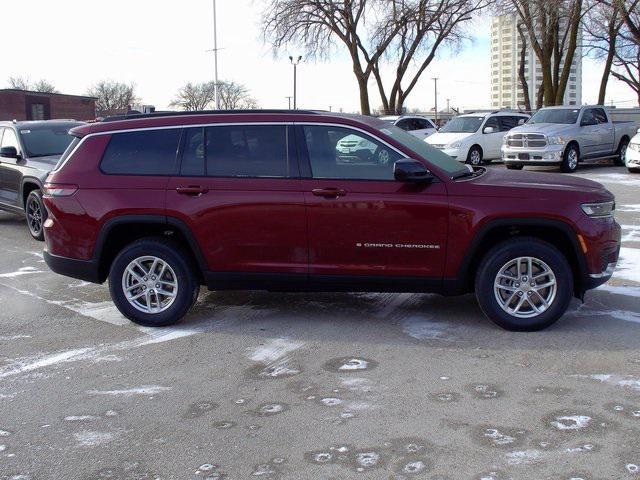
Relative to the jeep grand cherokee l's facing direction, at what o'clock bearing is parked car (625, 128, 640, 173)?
The parked car is roughly at 10 o'clock from the jeep grand cherokee l.

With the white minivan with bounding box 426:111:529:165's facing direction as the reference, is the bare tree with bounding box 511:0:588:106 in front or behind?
behind

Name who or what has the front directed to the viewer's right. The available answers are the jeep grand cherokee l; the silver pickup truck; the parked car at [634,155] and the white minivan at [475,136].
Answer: the jeep grand cherokee l

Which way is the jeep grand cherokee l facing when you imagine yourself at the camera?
facing to the right of the viewer

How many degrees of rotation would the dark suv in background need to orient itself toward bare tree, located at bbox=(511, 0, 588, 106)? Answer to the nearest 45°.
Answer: approximately 90° to its left

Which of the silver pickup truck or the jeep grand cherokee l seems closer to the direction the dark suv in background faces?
the jeep grand cherokee l

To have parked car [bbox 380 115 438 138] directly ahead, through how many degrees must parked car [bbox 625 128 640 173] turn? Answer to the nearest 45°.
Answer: approximately 90° to its right

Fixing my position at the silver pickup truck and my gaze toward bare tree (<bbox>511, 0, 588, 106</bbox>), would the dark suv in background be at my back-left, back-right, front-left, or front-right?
back-left

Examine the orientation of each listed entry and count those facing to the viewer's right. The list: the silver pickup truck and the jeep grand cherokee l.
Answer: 1
